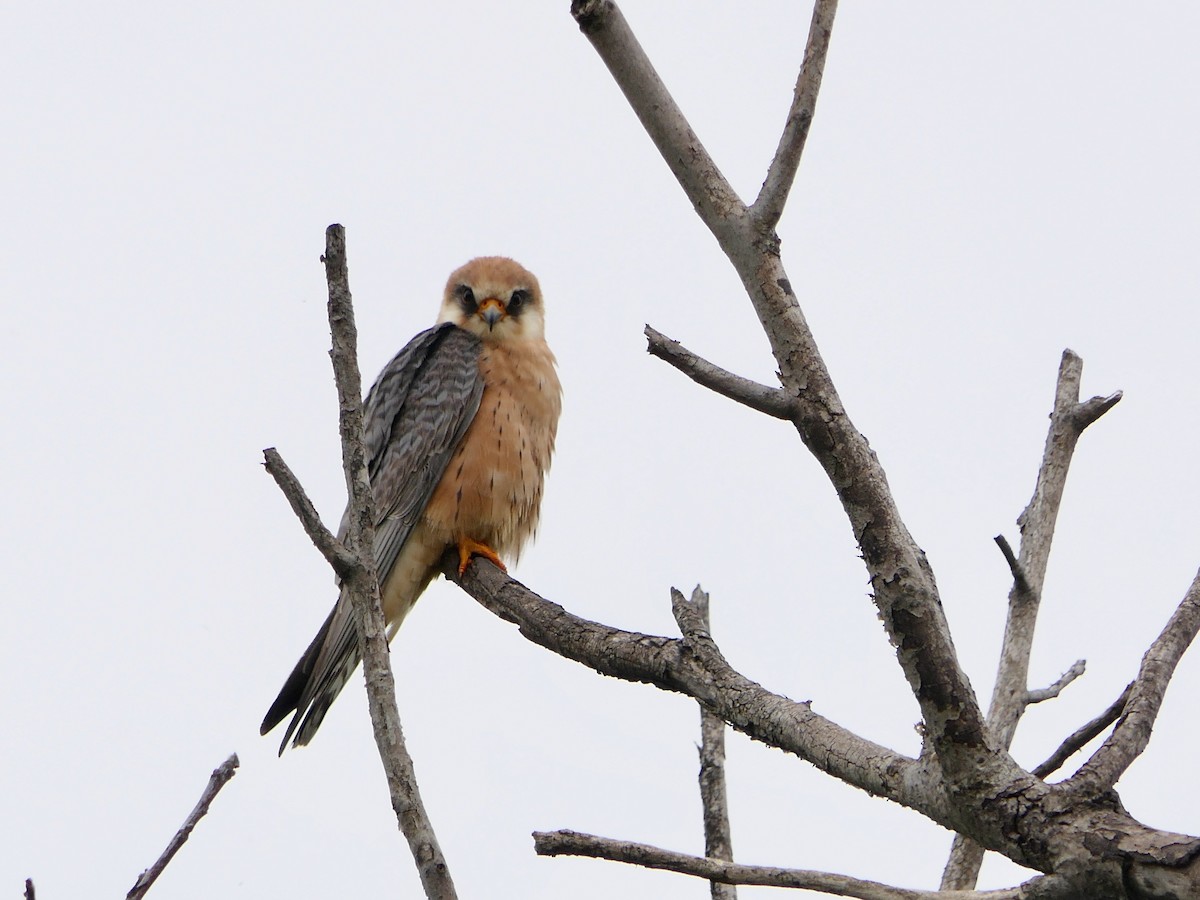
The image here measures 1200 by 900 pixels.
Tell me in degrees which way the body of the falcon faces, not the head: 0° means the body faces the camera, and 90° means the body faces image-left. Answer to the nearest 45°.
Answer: approximately 315°
